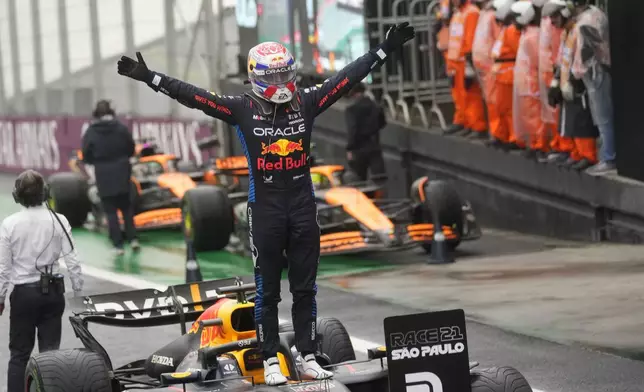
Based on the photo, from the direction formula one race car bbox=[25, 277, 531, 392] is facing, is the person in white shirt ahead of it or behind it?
behind

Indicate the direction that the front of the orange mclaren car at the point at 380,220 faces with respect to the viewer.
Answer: facing the viewer and to the right of the viewer

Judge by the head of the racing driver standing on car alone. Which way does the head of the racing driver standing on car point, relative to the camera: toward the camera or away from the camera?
toward the camera

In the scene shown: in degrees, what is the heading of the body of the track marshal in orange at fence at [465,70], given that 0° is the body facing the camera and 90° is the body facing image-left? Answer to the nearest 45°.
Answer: approximately 45°

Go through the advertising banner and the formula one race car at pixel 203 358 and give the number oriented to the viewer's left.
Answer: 0

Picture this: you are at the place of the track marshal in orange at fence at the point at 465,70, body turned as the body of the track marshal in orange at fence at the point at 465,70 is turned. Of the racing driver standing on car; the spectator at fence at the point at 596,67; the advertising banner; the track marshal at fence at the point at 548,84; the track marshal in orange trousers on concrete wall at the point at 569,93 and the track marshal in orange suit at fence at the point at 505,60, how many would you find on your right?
1

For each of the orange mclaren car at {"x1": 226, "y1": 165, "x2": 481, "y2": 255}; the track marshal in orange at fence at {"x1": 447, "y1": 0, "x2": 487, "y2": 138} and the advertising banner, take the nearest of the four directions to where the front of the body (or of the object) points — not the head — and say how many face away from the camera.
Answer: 0

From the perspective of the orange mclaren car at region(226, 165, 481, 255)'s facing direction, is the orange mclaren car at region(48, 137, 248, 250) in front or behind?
behind

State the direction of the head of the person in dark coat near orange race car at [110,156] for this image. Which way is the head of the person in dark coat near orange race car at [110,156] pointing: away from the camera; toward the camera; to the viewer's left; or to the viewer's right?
away from the camera

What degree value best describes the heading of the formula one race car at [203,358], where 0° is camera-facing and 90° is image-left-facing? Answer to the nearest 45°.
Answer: approximately 315°

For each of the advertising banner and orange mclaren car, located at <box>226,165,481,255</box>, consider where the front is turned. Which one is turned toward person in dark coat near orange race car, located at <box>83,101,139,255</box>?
the advertising banner

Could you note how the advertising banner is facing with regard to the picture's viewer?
facing the viewer

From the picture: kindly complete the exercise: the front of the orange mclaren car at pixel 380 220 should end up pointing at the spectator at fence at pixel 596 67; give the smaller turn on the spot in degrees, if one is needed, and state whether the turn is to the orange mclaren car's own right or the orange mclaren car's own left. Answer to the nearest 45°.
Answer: approximately 45° to the orange mclaren car's own left

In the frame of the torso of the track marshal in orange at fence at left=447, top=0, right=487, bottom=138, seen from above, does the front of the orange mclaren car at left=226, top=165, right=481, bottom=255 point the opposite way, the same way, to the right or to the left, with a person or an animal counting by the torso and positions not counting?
to the left

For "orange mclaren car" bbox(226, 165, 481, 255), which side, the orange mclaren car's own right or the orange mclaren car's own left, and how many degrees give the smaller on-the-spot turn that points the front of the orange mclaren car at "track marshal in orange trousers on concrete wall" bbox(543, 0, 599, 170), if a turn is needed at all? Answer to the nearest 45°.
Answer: approximately 45° to the orange mclaren car's own left

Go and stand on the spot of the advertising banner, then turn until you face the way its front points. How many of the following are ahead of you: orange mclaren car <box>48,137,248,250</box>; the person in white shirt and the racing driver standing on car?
3
